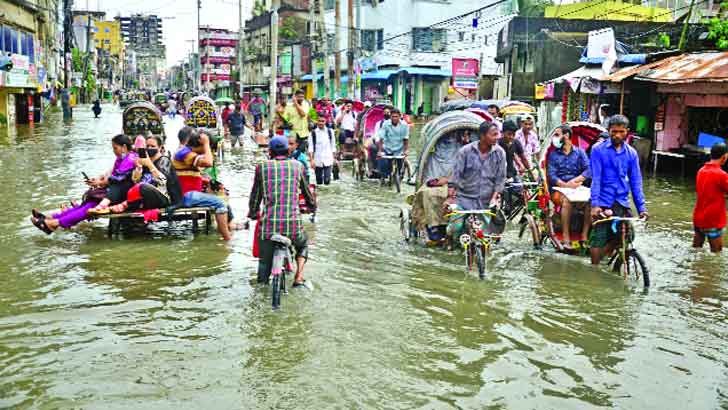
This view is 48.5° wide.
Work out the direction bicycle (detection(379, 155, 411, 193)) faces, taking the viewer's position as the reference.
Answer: facing the viewer

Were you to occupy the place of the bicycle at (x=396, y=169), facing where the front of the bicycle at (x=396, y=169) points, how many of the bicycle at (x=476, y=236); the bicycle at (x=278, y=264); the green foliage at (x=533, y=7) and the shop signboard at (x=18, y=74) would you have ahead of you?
2

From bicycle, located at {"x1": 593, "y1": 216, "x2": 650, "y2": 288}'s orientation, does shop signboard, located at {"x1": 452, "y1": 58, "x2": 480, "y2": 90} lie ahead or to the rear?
to the rear

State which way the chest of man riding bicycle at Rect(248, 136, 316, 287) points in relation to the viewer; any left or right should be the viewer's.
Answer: facing away from the viewer

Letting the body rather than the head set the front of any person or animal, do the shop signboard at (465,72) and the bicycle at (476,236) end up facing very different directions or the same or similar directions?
same or similar directions

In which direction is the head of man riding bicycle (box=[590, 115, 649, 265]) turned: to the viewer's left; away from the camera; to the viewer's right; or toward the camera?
toward the camera

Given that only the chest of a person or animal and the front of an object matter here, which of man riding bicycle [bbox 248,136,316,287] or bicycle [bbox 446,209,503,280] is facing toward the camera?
the bicycle

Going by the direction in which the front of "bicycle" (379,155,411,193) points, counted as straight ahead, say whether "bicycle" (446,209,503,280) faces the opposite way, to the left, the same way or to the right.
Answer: the same way

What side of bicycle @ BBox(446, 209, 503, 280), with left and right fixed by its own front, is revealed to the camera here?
front

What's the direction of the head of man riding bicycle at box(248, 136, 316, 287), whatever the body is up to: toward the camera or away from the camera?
away from the camera

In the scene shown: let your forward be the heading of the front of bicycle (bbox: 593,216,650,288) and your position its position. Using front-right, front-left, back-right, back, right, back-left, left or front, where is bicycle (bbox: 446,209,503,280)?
back-right

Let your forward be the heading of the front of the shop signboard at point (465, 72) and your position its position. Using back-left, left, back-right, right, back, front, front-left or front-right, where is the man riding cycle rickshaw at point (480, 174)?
front

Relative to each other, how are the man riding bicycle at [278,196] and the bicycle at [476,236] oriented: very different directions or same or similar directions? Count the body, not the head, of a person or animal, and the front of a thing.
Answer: very different directions

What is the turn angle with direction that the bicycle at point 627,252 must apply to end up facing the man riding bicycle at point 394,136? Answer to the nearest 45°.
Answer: approximately 180°

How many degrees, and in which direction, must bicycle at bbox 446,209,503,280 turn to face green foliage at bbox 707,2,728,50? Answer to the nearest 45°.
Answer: approximately 135° to its left

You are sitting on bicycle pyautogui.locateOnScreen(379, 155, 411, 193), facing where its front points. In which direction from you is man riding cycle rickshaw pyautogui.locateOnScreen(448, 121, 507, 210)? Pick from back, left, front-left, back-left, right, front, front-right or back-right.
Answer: front

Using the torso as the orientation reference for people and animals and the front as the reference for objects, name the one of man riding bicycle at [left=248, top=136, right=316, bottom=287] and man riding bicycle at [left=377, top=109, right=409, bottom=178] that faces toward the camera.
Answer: man riding bicycle at [left=377, top=109, right=409, bottom=178]

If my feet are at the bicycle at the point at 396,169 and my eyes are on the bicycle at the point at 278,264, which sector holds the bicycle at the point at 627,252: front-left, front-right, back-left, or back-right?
front-left

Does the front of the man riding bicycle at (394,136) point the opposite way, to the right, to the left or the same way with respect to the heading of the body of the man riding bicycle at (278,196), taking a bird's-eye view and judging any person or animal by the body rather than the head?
the opposite way

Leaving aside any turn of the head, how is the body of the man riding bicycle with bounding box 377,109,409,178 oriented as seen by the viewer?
toward the camera
